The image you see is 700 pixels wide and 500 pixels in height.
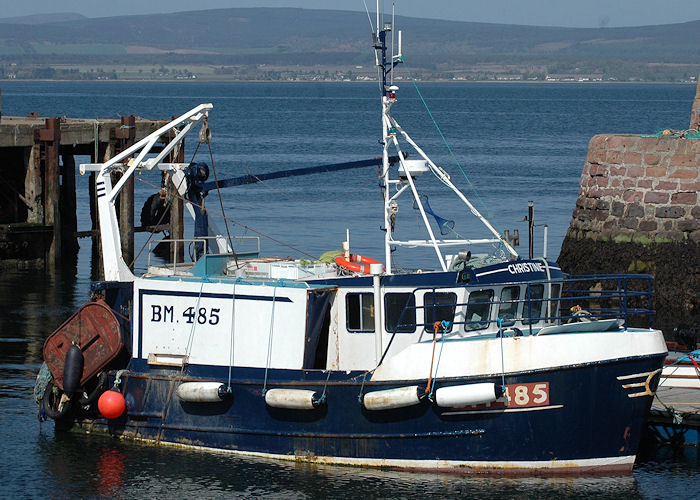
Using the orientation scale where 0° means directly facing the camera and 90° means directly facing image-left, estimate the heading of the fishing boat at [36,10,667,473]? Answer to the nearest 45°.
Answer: approximately 315°

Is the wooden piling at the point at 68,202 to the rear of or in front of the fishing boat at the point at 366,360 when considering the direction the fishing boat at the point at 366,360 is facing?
to the rear

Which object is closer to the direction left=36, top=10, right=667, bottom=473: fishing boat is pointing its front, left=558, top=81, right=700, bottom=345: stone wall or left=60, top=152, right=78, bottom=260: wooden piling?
the stone wall
